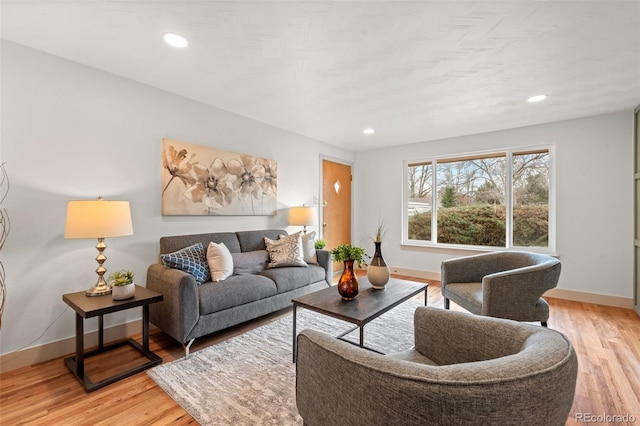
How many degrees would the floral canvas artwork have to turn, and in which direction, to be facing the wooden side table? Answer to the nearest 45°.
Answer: approximately 90° to its right

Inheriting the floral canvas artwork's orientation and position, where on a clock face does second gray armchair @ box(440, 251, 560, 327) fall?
The second gray armchair is roughly at 12 o'clock from the floral canvas artwork.

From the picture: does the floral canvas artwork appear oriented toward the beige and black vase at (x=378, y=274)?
yes

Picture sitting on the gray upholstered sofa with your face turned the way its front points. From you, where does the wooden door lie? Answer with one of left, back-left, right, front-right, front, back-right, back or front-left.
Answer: left

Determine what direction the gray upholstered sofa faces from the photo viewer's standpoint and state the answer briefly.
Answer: facing the viewer and to the right of the viewer

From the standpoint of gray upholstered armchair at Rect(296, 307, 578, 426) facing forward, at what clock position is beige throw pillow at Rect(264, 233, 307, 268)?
The beige throw pillow is roughly at 12 o'clock from the gray upholstered armchair.

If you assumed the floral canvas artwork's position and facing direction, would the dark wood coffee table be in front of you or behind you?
in front

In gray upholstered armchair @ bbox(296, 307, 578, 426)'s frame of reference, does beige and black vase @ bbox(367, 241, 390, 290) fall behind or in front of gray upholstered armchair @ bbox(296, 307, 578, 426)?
in front

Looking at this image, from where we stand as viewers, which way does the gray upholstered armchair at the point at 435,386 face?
facing away from the viewer and to the left of the viewer

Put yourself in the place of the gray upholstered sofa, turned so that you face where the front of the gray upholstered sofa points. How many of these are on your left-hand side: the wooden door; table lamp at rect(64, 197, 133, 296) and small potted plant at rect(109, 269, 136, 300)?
1
